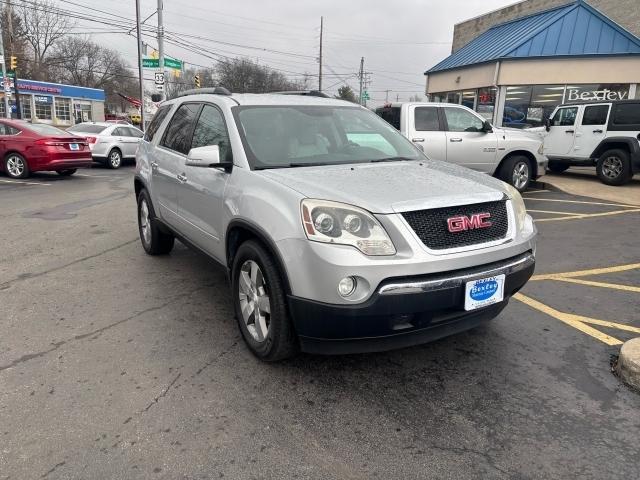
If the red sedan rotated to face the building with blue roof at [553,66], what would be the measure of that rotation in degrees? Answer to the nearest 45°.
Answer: approximately 135° to its right

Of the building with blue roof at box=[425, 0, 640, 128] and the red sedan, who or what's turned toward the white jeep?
the building with blue roof

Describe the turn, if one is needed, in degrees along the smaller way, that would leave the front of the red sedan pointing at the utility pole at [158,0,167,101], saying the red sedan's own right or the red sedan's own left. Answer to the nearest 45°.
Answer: approximately 90° to the red sedan's own right

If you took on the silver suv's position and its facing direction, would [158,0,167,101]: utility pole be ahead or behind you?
behind

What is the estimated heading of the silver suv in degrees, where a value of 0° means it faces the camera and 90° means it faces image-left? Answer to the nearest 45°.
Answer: approximately 315°

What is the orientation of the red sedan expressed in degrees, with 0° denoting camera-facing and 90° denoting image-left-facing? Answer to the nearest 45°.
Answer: approximately 135°

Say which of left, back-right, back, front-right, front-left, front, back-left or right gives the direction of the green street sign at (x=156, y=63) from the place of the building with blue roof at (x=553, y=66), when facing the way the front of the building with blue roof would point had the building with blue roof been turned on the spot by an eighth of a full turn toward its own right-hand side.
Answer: front-right

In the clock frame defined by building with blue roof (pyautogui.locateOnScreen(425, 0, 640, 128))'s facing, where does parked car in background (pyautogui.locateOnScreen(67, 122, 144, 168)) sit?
The parked car in background is roughly at 2 o'clock from the building with blue roof.

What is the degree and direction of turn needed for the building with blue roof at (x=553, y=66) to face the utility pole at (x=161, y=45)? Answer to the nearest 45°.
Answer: approximately 90° to its right

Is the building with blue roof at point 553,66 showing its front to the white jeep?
yes

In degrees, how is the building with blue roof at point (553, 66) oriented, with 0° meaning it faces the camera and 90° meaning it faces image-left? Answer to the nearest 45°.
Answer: approximately 0°

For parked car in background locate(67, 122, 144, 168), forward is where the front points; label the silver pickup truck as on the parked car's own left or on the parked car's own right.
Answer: on the parked car's own right

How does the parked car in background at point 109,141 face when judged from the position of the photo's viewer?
facing away from the viewer and to the right of the viewer
